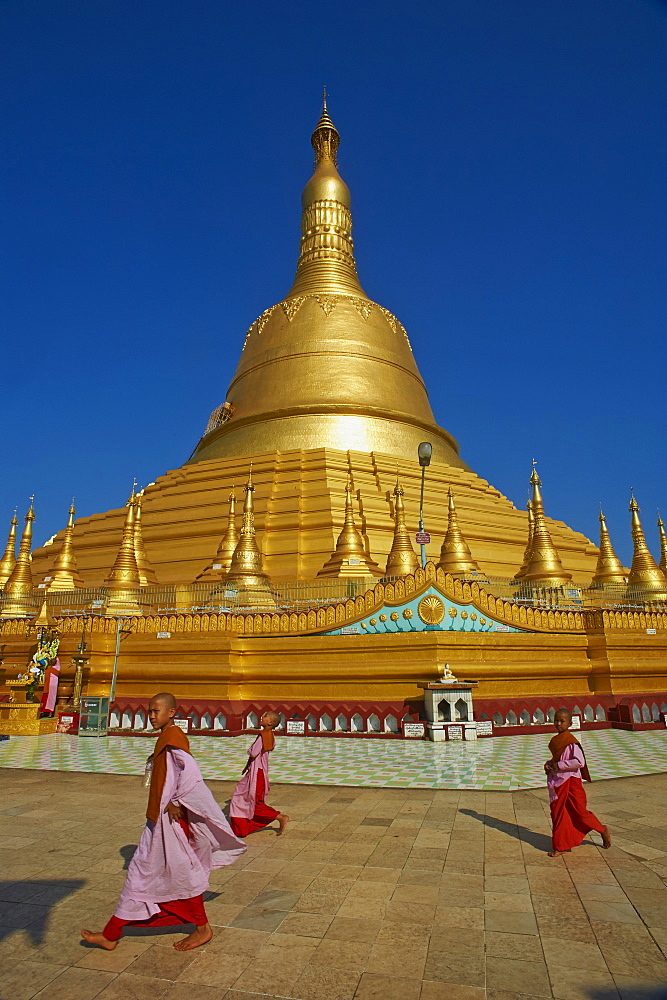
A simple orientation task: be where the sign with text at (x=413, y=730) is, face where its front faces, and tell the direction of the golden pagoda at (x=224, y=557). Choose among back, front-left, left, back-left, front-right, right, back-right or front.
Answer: back-right

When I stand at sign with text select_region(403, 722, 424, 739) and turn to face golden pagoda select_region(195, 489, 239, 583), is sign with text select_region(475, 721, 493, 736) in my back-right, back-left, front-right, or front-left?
back-right

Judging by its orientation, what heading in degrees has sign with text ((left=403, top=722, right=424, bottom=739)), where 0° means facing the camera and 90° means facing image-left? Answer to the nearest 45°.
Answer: approximately 0°

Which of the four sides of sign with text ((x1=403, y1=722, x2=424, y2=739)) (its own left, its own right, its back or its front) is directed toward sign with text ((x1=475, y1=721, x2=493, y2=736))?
left

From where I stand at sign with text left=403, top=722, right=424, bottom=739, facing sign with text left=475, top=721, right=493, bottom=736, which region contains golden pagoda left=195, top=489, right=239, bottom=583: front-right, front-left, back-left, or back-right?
back-left
